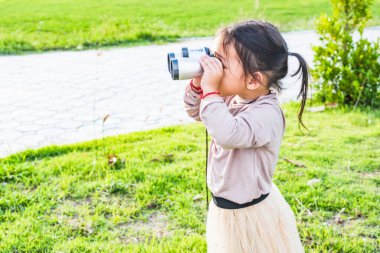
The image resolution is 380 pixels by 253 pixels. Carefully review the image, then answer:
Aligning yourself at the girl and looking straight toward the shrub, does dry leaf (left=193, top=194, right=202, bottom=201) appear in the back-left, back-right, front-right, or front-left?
front-left

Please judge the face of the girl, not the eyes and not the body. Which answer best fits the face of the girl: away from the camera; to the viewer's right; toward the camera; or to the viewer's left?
to the viewer's left

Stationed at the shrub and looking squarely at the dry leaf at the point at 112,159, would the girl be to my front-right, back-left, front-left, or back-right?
front-left

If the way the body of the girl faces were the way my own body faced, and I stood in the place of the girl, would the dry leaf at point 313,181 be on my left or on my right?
on my right

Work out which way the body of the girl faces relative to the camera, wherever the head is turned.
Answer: to the viewer's left

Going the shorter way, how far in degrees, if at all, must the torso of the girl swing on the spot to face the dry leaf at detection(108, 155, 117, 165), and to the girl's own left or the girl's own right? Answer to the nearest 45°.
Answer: approximately 45° to the girl's own right

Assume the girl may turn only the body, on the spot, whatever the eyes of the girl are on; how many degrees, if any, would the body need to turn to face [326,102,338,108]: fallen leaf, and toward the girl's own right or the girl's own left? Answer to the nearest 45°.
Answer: approximately 90° to the girl's own right

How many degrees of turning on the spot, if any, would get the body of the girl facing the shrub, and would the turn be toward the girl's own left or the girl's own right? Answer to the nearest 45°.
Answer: approximately 90° to the girl's own right

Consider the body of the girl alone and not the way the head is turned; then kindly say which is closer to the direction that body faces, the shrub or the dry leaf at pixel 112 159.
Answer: the dry leaf

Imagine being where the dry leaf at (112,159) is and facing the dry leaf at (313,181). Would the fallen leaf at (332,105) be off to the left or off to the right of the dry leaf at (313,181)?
left
